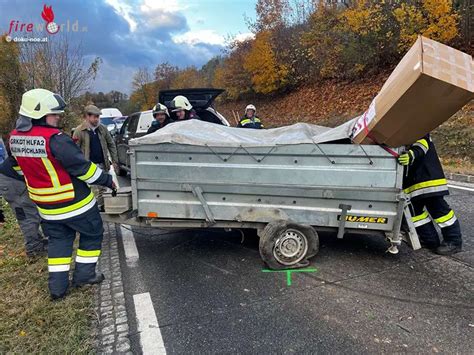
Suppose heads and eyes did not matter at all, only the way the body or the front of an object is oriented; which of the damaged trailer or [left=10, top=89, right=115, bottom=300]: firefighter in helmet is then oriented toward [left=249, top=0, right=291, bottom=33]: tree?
the firefighter in helmet

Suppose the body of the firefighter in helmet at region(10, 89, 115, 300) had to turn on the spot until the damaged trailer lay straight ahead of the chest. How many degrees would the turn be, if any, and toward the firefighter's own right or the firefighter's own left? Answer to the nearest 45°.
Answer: approximately 45° to the firefighter's own right

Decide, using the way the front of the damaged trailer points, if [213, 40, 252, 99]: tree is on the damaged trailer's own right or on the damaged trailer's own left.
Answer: on the damaged trailer's own right

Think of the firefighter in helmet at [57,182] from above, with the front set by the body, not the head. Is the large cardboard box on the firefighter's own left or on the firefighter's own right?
on the firefighter's own right

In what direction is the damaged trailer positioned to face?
to the viewer's left

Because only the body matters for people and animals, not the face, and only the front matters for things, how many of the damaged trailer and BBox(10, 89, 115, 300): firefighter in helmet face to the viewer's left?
1

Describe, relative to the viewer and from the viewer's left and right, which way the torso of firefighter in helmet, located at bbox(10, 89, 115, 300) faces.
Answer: facing away from the viewer and to the right of the viewer

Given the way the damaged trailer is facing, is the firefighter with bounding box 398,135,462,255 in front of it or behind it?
behind

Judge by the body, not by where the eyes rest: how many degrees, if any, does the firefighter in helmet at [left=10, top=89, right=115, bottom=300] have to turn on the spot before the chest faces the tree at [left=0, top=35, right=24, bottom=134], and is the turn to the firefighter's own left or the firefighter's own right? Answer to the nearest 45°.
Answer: approximately 45° to the firefighter's own left
